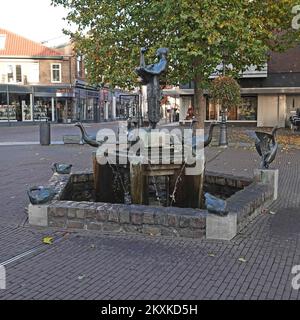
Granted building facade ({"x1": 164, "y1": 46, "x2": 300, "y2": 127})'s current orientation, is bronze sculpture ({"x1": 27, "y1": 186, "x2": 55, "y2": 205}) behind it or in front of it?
in front

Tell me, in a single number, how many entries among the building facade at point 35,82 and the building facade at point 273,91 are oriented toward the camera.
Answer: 2

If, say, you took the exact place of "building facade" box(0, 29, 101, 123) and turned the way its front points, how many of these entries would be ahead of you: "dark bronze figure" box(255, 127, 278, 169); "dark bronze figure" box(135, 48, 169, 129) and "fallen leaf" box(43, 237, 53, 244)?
3

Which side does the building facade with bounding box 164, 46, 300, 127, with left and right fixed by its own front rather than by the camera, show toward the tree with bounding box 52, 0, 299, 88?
front

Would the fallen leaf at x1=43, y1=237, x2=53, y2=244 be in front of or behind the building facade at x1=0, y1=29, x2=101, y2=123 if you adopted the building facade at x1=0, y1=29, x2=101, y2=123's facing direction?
in front

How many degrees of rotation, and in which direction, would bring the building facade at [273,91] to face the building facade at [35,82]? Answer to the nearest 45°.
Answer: approximately 90° to its right

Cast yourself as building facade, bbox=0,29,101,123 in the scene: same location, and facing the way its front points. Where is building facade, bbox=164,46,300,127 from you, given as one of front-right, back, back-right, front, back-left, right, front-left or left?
front-left

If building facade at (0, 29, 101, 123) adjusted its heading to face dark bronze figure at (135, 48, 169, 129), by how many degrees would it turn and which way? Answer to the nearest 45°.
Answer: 0° — it already faces it

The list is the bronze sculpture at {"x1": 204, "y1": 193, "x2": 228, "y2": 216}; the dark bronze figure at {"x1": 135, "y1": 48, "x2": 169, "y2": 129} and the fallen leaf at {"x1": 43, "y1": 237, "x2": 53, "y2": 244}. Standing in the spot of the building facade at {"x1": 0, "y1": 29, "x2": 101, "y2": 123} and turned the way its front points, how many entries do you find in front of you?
3

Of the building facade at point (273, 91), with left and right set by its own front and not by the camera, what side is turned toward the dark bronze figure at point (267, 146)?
front

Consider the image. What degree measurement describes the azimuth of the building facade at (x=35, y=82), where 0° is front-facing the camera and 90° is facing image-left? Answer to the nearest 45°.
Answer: approximately 0°

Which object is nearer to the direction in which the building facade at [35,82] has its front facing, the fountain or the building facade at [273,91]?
the fountain
